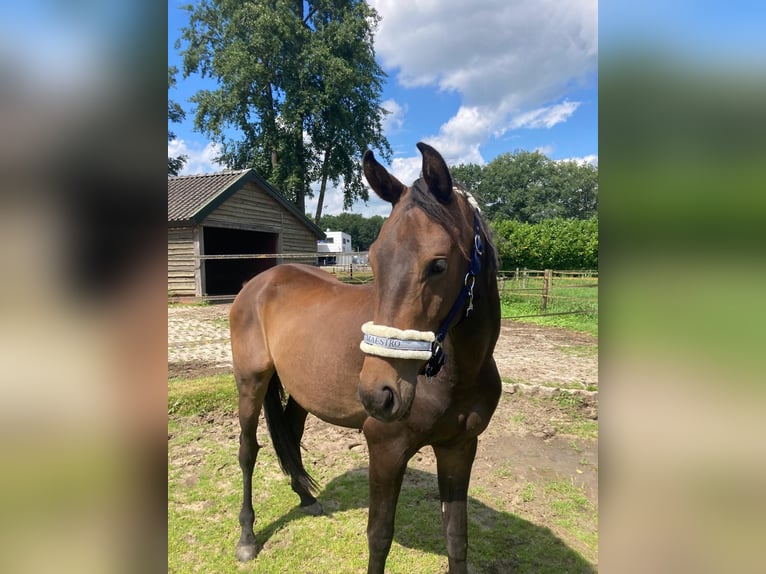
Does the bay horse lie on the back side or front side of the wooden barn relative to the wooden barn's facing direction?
on the front side

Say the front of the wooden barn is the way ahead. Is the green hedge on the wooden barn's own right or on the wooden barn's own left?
on the wooden barn's own left

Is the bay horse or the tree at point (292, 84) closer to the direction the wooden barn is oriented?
the bay horse

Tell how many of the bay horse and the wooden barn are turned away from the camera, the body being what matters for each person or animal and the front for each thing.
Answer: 0

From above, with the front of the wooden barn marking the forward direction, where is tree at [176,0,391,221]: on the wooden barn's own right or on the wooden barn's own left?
on the wooden barn's own left

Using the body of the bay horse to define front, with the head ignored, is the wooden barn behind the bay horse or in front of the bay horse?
behind

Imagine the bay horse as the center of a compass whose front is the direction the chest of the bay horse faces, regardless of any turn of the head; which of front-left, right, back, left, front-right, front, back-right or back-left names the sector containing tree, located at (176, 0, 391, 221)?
back-left
